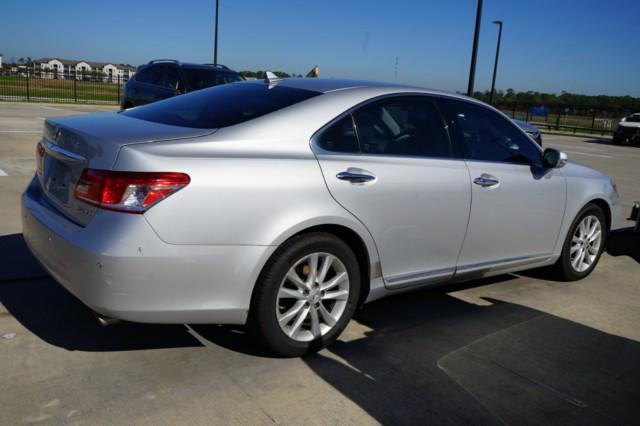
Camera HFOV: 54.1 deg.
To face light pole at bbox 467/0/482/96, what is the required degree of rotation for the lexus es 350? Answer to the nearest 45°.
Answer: approximately 45° to its left

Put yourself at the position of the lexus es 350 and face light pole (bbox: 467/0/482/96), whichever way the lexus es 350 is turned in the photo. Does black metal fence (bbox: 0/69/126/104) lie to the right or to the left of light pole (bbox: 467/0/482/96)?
left

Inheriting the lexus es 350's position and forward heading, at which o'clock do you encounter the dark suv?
The dark suv is roughly at 10 o'clock from the lexus es 350.

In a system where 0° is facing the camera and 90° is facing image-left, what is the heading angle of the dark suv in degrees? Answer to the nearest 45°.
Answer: approximately 225°

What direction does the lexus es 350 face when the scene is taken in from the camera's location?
facing away from the viewer and to the right of the viewer

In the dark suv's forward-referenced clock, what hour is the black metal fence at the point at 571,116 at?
The black metal fence is roughly at 12 o'clock from the dark suv.

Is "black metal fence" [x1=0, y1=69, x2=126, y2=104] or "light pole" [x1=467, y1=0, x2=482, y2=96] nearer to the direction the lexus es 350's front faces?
the light pole

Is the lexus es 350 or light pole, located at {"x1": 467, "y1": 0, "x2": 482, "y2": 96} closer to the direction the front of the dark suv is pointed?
the light pole
